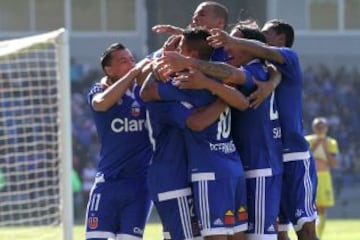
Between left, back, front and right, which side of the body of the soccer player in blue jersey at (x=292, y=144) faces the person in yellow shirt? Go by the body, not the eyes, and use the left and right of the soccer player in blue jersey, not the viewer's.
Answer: right

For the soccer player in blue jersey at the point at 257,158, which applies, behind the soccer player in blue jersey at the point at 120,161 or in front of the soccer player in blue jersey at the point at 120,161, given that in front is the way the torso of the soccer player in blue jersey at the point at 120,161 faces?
in front
